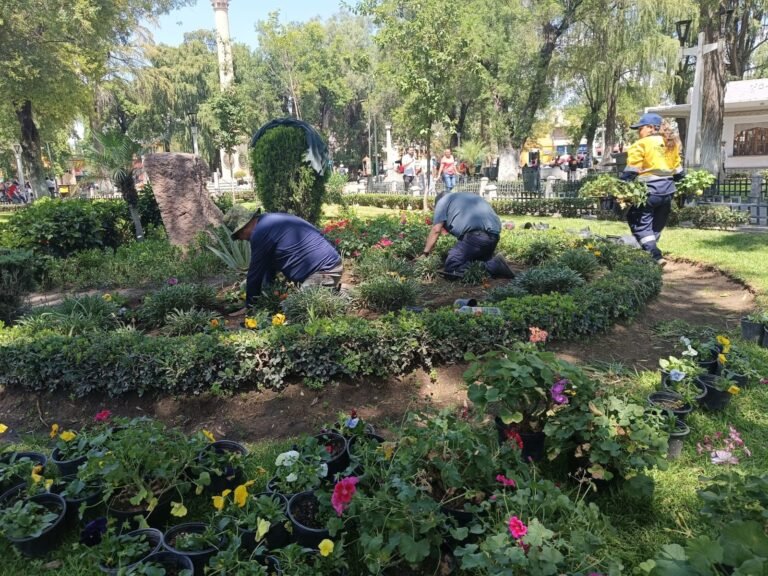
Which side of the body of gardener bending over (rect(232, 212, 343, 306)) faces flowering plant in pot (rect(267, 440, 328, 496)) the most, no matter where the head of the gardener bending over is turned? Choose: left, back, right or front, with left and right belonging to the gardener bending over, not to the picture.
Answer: left

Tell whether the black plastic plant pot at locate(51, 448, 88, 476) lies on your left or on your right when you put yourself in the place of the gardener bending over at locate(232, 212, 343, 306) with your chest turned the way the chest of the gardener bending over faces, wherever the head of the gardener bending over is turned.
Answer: on your left

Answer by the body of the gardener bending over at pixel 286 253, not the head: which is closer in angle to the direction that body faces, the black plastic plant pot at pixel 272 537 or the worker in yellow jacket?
the black plastic plant pot

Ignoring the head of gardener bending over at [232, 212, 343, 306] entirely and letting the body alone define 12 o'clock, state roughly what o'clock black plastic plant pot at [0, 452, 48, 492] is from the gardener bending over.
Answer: The black plastic plant pot is roughly at 10 o'clock from the gardener bending over.

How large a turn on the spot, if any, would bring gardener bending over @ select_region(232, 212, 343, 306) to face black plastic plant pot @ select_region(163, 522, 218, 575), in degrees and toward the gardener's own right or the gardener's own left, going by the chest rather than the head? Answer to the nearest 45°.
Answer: approximately 90° to the gardener's own left

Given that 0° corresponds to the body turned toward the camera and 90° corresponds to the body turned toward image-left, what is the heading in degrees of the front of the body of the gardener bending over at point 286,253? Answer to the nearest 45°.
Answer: approximately 90°

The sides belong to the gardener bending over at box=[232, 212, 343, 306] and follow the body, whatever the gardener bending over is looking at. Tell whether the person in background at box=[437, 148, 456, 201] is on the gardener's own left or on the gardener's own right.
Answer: on the gardener's own right

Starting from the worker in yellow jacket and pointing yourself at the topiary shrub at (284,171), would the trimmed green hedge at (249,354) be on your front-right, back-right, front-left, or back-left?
front-left

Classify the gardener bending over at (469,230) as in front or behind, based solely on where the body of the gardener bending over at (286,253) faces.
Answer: behind

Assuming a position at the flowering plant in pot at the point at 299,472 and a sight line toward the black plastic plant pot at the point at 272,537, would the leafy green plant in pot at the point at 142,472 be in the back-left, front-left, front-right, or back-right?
front-right

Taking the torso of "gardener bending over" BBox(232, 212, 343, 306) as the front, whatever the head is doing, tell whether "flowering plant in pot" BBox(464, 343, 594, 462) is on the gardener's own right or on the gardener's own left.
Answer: on the gardener's own left

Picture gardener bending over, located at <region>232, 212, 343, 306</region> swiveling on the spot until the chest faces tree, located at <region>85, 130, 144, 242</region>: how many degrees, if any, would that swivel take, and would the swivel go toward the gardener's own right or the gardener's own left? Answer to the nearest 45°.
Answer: approximately 45° to the gardener's own right

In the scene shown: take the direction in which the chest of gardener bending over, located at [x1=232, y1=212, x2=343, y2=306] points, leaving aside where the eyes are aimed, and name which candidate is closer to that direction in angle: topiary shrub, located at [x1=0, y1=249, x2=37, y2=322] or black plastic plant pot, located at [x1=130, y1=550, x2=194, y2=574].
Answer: the topiary shrub

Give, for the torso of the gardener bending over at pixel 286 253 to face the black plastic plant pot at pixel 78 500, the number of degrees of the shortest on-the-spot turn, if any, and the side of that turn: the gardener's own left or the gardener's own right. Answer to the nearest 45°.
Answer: approximately 90° to the gardener's own left

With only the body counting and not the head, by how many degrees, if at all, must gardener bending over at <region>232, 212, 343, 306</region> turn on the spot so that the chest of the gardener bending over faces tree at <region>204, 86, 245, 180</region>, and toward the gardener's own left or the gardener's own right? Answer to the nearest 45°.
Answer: approximately 90° to the gardener's own right

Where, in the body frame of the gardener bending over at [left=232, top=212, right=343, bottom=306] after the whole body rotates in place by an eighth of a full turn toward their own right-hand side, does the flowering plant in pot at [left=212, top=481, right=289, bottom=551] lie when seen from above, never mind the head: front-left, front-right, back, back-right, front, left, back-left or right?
back-left

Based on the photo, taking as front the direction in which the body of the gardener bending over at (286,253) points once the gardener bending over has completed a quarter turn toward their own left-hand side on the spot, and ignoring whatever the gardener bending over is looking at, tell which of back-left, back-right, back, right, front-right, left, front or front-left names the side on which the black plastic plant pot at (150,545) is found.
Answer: front

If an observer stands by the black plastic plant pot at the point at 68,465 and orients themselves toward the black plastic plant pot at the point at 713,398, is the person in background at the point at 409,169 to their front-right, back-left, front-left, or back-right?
front-left

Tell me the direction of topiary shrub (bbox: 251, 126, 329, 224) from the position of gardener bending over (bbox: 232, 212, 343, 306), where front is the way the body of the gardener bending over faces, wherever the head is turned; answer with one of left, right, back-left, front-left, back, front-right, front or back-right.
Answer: right

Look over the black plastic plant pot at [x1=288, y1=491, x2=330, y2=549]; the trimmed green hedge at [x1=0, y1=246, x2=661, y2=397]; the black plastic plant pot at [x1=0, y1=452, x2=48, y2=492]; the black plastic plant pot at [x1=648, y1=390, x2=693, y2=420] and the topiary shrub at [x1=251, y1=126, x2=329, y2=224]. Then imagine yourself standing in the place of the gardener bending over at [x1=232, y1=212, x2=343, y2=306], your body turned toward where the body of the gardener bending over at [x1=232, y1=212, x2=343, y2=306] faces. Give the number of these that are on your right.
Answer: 1

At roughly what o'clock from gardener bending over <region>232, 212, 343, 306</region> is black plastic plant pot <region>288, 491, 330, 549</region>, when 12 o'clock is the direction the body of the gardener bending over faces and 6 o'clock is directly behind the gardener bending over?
The black plastic plant pot is roughly at 9 o'clock from the gardener bending over.

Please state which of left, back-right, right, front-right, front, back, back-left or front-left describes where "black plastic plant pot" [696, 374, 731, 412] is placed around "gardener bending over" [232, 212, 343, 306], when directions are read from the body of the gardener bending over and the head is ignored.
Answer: back-left
